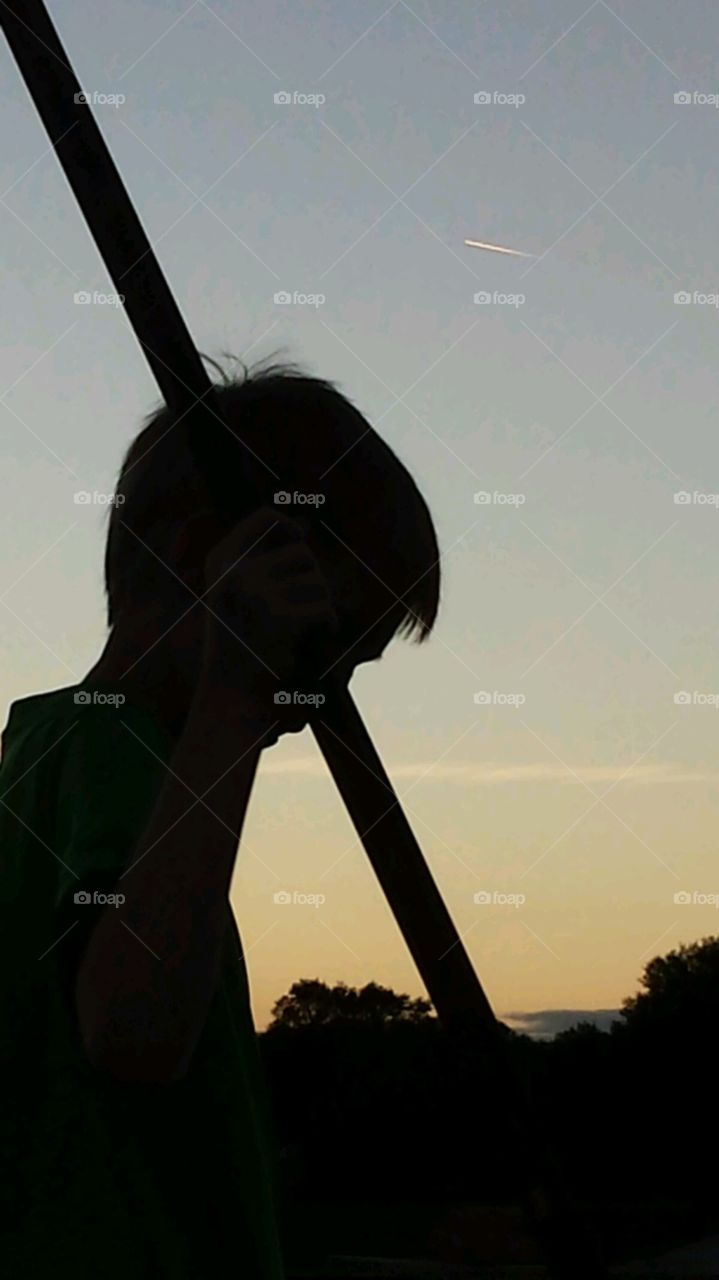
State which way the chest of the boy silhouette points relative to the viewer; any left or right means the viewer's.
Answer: facing to the right of the viewer
